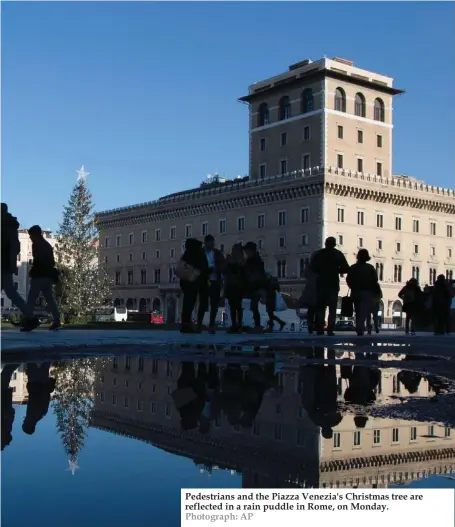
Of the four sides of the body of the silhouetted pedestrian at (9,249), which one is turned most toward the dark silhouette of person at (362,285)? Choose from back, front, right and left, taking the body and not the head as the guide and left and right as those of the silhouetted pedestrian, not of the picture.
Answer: back

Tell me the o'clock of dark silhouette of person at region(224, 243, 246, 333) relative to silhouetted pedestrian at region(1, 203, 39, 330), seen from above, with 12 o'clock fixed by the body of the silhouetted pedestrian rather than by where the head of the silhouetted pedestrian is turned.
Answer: The dark silhouette of person is roughly at 5 o'clock from the silhouetted pedestrian.

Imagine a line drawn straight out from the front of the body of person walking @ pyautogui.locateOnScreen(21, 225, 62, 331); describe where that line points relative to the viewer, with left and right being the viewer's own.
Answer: facing to the left of the viewer

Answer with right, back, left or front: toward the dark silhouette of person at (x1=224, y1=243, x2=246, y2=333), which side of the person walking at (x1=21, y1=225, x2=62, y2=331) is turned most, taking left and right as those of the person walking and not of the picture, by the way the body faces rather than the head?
back

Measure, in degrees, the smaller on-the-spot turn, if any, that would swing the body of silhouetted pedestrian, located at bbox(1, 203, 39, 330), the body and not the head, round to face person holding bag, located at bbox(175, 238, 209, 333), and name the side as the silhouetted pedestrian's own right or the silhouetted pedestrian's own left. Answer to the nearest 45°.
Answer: approximately 135° to the silhouetted pedestrian's own right

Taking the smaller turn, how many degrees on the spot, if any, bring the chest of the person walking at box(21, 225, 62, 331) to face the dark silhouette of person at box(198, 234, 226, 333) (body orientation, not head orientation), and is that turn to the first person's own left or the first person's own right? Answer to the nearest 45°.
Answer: approximately 180°

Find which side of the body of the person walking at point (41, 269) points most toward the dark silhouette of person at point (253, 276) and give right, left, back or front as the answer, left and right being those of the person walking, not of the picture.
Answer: back

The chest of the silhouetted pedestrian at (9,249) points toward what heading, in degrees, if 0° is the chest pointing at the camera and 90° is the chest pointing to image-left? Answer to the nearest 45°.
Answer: approximately 90°

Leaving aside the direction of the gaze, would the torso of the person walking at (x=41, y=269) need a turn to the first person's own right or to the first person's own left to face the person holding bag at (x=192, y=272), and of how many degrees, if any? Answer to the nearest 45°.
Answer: approximately 180°

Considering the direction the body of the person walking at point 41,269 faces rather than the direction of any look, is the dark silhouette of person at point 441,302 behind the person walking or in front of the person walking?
behind

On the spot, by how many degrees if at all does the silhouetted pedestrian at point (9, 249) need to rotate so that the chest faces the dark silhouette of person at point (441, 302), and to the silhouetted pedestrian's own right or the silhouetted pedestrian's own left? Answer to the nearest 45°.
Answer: approximately 135° to the silhouetted pedestrian's own right

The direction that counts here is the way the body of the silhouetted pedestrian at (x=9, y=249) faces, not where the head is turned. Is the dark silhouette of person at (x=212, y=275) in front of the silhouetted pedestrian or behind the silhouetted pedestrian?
behind
